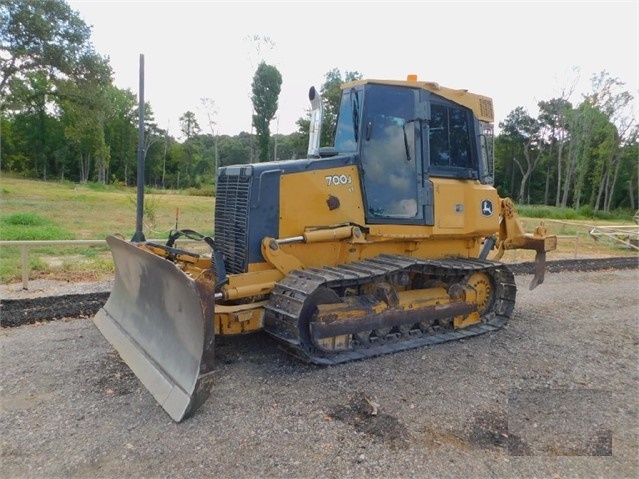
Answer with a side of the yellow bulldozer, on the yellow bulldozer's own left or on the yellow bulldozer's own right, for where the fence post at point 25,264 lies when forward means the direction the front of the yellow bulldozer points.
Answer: on the yellow bulldozer's own right

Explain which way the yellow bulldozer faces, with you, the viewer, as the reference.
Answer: facing the viewer and to the left of the viewer
